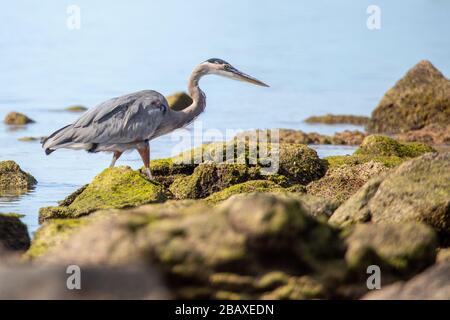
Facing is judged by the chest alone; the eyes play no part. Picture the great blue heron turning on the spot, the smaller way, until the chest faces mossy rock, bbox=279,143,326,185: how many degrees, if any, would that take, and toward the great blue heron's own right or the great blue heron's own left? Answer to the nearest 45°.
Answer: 0° — it already faces it

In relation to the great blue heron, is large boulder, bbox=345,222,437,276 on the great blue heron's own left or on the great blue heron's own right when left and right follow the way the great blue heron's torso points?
on the great blue heron's own right

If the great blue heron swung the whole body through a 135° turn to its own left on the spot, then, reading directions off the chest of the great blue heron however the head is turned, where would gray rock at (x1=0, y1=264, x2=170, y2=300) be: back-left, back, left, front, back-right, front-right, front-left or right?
back-left

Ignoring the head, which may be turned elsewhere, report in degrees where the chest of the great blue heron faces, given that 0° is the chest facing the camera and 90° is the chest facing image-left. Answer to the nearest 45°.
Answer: approximately 270°

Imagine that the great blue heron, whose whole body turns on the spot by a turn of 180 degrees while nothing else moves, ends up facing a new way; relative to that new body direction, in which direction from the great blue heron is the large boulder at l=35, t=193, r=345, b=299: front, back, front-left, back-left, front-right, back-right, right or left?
left

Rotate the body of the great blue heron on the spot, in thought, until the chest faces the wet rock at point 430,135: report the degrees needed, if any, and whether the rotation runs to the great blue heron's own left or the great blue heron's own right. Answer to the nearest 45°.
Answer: approximately 45° to the great blue heron's own left

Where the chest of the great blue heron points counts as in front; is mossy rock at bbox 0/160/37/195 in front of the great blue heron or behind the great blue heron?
behind

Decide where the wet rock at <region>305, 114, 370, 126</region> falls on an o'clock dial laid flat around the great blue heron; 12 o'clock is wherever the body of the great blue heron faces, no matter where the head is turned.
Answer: The wet rock is roughly at 10 o'clock from the great blue heron.

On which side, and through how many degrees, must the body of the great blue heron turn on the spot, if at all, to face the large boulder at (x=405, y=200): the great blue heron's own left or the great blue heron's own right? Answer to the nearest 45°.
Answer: approximately 45° to the great blue heron's own right

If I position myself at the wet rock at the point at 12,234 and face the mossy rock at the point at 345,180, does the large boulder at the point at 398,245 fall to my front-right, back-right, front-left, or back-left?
front-right

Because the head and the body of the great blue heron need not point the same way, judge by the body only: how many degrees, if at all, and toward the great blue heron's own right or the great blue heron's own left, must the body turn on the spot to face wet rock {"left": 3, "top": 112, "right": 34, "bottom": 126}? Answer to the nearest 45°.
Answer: approximately 90° to the great blue heron's own left

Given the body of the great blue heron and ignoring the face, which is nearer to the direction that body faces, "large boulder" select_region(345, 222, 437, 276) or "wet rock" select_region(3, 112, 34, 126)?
the large boulder
